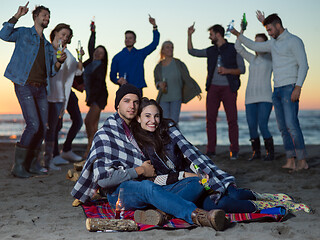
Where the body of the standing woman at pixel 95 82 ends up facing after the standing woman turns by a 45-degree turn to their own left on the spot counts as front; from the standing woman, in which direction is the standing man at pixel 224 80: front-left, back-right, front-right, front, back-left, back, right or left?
left

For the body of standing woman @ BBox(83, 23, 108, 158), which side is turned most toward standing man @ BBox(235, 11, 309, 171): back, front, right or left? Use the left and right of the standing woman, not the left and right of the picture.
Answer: left

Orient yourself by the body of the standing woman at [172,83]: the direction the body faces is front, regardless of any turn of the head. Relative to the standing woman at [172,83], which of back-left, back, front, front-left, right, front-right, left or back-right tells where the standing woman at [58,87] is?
front-right

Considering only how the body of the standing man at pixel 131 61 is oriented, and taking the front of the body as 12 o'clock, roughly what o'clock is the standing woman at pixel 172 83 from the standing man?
The standing woman is roughly at 8 o'clock from the standing man.

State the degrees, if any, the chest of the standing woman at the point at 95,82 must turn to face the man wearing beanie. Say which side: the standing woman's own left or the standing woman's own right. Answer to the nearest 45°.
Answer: approximately 45° to the standing woman's own left

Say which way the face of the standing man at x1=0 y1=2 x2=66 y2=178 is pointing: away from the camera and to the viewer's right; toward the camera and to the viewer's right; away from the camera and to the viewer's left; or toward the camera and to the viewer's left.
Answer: toward the camera and to the viewer's right
